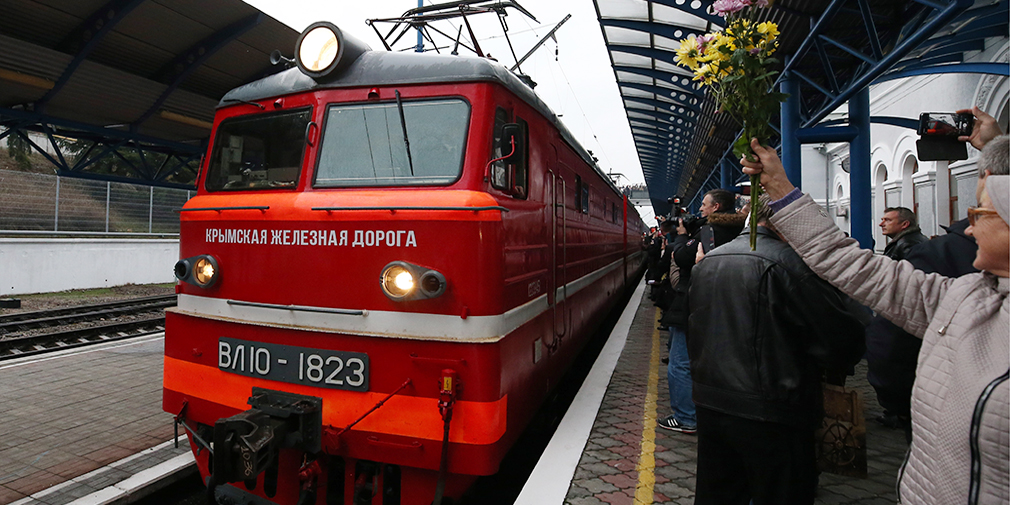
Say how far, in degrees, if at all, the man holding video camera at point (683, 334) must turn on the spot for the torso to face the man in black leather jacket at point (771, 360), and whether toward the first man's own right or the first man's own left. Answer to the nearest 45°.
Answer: approximately 90° to the first man's own left

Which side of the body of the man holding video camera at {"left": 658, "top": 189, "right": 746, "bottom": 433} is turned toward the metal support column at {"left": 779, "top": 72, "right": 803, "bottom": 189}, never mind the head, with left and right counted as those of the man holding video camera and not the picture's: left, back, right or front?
right

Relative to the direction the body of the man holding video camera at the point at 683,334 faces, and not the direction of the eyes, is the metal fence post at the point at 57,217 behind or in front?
in front

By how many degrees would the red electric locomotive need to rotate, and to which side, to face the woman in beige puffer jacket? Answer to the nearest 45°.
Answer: approximately 90° to its left

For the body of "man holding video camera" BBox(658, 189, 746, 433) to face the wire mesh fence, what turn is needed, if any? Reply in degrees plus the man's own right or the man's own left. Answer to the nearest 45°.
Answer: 0° — they already face it

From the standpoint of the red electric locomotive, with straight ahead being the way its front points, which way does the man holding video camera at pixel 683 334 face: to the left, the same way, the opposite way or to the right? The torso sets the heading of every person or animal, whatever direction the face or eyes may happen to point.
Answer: to the right

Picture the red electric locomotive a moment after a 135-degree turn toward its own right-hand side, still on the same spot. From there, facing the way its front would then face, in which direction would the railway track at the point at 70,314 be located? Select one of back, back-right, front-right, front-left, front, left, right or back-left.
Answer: front-left

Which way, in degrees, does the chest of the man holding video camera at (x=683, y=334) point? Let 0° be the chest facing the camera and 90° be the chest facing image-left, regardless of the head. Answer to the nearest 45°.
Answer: approximately 90°

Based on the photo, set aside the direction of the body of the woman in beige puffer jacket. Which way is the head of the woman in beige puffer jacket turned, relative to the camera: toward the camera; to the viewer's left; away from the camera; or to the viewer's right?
to the viewer's left

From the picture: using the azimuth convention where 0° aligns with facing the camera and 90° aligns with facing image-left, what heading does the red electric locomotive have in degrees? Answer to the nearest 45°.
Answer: approximately 45°
